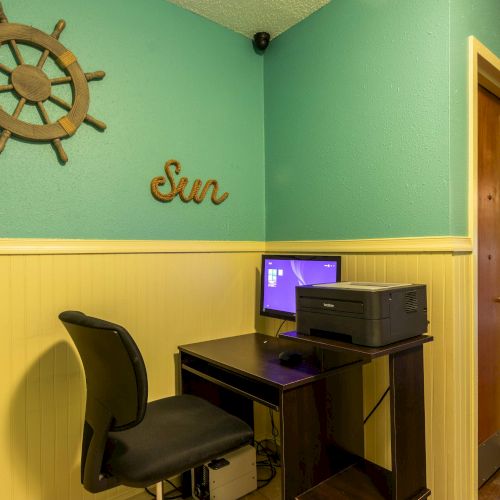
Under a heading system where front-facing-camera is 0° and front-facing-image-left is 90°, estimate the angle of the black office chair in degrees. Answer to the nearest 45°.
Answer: approximately 225°

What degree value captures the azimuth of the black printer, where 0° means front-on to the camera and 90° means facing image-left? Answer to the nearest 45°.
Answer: approximately 45°

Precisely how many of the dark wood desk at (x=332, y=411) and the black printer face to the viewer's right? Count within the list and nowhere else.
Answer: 0

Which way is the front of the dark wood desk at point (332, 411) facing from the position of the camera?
facing the viewer and to the left of the viewer

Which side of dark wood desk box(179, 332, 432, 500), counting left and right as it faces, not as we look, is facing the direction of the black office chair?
front

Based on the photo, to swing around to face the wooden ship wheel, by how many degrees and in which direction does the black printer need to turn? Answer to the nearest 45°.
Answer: approximately 45° to its right

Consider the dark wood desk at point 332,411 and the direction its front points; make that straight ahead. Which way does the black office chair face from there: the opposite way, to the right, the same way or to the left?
the opposite way

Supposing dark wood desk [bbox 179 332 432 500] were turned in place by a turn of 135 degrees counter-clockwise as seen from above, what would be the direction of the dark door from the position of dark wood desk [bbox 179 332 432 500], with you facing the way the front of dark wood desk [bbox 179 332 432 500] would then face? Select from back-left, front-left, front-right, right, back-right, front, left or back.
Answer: front-left

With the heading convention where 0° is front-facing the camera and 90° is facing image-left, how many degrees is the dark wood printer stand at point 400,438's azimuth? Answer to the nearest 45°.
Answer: approximately 45°
